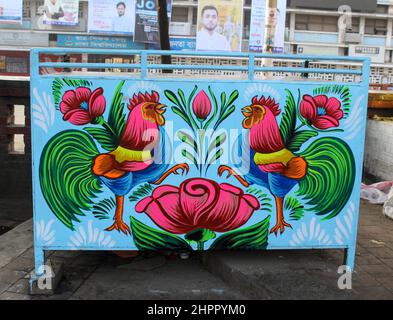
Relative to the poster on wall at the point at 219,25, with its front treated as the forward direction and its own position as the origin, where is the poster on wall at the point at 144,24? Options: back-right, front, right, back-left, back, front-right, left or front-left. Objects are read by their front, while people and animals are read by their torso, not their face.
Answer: right

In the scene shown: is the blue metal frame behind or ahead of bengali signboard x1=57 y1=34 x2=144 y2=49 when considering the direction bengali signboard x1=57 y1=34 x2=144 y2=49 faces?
ahead

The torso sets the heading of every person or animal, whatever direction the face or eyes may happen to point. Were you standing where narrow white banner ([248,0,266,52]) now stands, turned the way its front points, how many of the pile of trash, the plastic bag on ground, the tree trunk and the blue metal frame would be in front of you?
4

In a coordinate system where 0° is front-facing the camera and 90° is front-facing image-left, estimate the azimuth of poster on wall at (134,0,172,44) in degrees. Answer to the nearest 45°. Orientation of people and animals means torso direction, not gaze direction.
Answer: approximately 0°

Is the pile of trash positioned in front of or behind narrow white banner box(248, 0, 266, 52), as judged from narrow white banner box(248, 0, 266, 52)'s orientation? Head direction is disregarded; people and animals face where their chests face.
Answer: in front

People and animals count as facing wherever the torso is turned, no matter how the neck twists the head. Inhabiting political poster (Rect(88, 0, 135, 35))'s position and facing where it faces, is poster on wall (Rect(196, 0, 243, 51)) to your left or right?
on your left

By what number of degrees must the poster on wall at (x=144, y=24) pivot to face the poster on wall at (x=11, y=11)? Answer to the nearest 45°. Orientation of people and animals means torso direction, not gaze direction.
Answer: approximately 90° to its right
